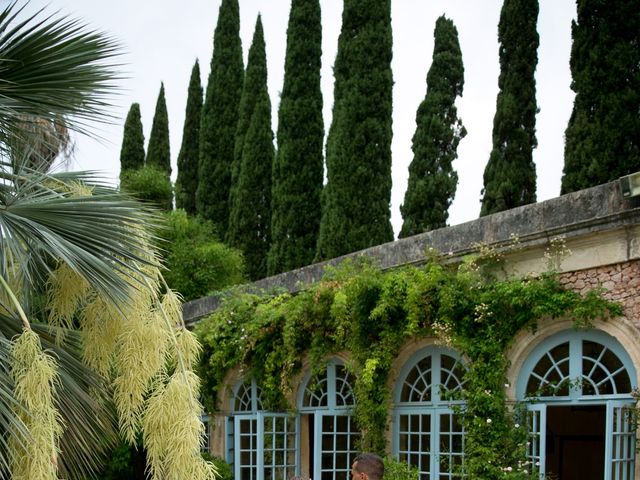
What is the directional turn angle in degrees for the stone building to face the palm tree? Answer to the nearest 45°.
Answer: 0° — it already faces it

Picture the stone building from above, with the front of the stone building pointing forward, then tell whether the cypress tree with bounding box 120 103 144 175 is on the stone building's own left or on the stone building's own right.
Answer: on the stone building's own right

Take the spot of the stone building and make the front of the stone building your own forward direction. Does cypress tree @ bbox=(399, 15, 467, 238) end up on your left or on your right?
on your right

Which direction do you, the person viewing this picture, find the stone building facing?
facing the viewer and to the left of the viewer

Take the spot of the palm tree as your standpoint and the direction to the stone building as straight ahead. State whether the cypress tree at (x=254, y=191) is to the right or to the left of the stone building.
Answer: left

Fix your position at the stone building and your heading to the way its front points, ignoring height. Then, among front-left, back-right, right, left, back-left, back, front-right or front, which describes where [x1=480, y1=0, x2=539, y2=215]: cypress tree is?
back-right

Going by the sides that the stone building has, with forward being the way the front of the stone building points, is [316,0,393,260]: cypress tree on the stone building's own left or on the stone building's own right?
on the stone building's own right
